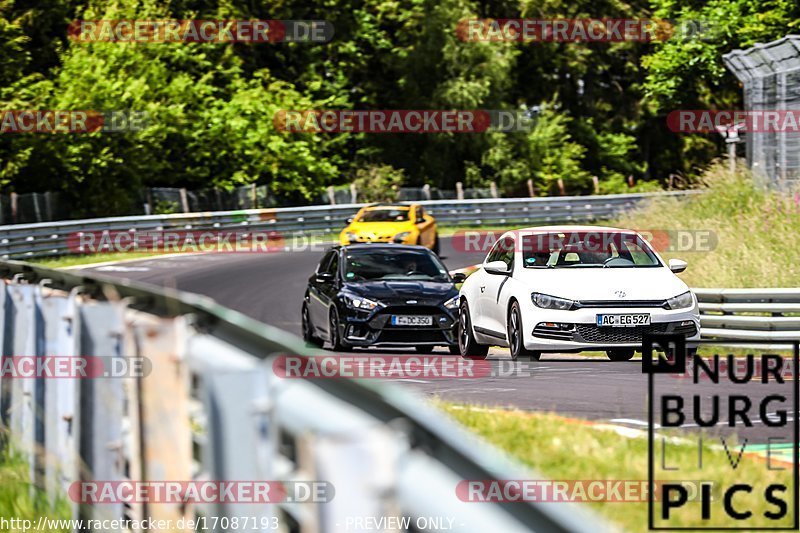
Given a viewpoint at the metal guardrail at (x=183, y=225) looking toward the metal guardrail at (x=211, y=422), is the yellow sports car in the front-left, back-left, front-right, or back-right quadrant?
front-left

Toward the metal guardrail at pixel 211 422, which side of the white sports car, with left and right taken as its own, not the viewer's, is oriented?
front

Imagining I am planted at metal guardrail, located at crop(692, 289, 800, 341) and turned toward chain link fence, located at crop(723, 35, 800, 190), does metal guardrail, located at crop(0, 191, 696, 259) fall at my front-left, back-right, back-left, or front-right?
front-left

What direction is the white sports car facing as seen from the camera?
toward the camera

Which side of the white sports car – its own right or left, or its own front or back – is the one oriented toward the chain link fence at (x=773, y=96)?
back

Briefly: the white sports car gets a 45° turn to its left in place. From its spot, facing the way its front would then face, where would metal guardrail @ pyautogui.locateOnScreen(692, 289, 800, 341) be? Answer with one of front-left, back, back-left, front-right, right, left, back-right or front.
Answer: left

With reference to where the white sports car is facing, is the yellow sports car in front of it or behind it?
behind

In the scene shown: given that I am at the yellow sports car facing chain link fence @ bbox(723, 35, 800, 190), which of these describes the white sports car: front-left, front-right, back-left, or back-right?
front-right

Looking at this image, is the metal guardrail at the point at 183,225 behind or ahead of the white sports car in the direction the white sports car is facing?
behind
